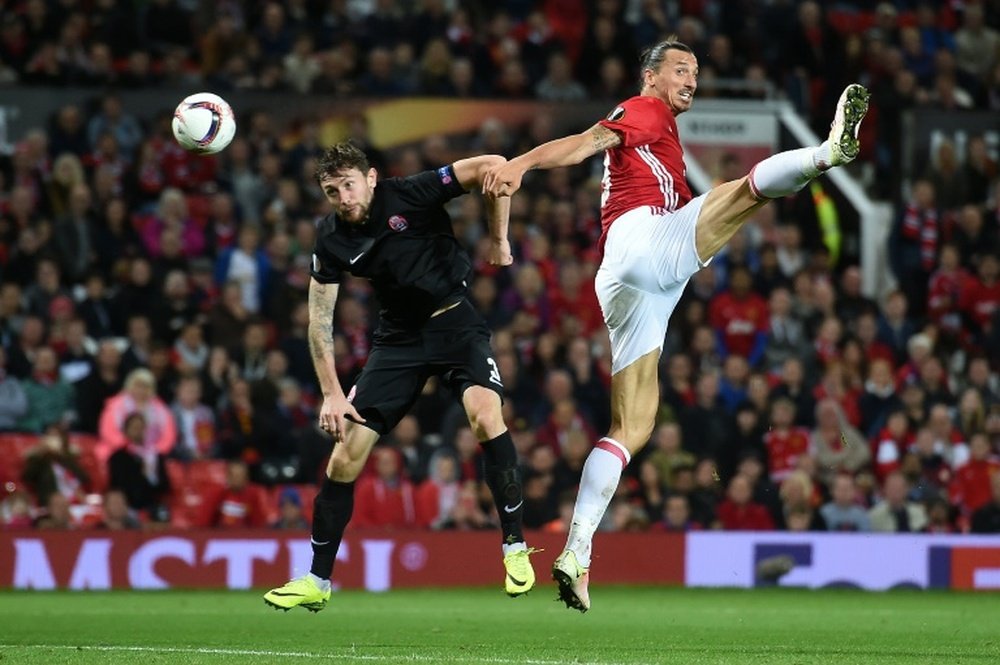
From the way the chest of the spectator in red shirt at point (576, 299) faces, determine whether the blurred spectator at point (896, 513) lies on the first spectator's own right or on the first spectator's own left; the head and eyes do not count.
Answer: on the first spectator's own left

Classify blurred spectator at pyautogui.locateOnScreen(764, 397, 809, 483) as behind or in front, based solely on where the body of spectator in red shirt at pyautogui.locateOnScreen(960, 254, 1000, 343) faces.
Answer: in front

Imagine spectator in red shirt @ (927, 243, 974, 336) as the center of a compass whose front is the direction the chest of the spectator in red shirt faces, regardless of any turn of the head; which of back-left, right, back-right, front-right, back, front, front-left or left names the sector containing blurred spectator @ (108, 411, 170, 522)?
front-right

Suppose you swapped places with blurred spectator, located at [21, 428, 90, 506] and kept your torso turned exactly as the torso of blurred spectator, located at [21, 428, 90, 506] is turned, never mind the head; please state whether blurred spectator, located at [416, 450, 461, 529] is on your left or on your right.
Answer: on your left
